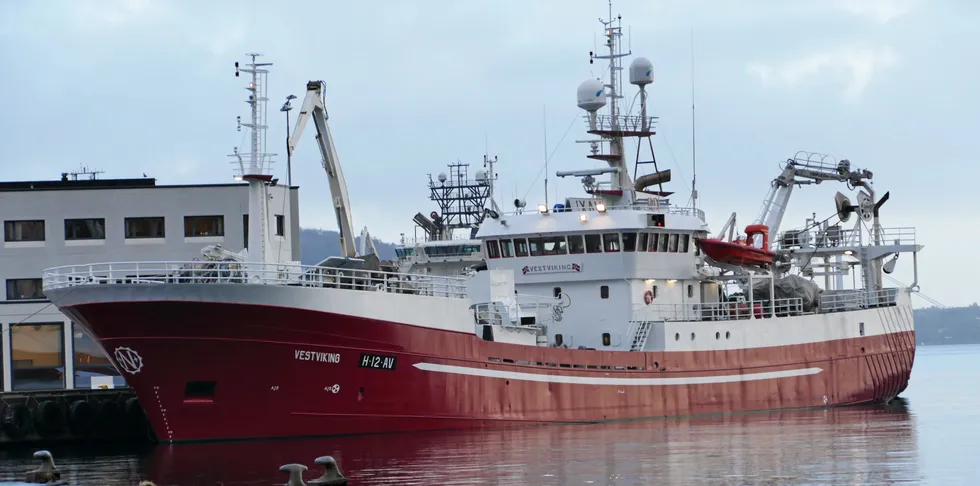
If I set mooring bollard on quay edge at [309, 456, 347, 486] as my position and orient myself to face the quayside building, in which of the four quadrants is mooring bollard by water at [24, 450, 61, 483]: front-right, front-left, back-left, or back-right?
front-left

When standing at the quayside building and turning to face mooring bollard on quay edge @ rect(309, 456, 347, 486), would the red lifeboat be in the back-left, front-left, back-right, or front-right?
front-left

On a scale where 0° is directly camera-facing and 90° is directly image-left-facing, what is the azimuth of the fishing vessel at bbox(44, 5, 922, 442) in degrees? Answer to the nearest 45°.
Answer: approximately 45°

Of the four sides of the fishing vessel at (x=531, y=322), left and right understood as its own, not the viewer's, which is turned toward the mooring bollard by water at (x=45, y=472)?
front

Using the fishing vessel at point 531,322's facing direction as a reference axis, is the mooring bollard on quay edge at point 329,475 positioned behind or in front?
in front

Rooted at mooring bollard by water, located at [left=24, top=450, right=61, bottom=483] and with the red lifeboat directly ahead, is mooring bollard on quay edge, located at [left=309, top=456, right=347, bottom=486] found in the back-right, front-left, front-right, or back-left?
front-right
